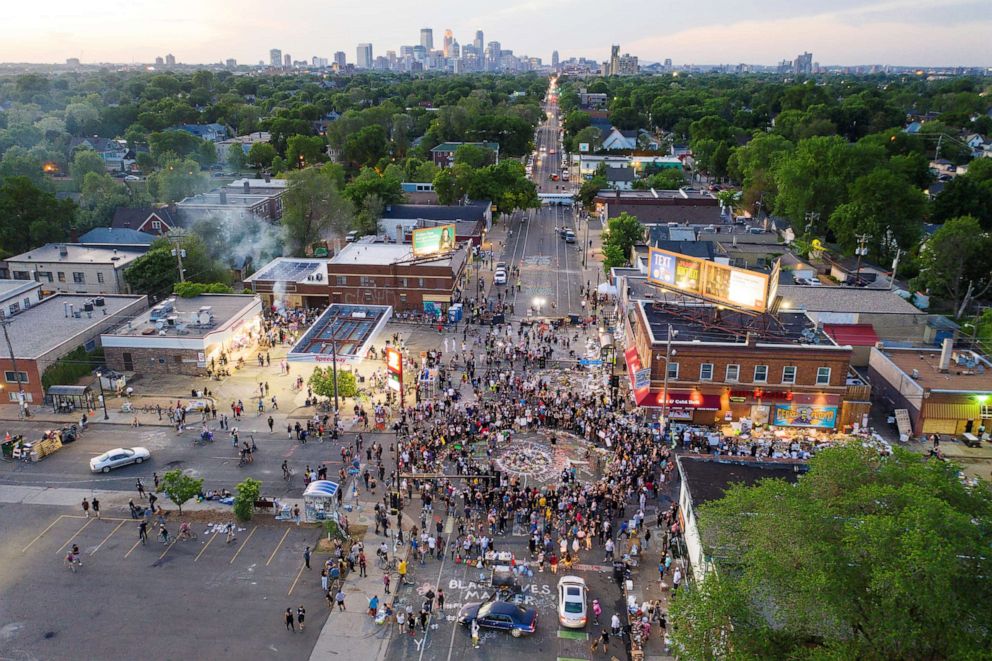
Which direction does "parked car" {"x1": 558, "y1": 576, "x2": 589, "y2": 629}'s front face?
away from the camera

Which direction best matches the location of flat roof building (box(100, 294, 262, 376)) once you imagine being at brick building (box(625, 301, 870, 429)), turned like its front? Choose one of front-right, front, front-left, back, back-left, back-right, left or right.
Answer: right

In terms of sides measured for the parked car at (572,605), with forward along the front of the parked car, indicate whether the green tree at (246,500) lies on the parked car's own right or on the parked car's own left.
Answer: on the parked car's own left

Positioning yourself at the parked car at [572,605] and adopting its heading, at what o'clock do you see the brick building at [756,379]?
The brick building is roughly at 1 o'clock from the parked car.

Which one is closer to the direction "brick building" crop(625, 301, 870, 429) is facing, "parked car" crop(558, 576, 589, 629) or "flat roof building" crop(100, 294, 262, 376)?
the parked car

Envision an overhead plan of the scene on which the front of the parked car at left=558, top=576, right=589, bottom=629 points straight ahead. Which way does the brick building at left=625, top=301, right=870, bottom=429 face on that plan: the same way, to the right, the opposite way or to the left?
the opposite way

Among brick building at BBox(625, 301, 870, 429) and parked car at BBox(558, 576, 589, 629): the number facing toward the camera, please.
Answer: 1

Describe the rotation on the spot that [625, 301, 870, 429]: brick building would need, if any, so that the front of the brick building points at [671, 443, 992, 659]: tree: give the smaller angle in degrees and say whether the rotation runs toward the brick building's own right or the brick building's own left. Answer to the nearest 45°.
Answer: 0° — it already faces it

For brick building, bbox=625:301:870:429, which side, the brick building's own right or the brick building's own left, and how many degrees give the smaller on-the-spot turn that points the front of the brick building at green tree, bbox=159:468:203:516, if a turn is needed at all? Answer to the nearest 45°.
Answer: approximately 45° to the brick building's own right

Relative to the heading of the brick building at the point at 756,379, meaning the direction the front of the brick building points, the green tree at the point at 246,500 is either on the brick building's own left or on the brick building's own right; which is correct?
on the brick building's own right

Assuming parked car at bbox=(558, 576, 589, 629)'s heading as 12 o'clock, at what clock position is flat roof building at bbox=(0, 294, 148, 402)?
The flat roof building is roughly at 10 o'clock from the parked car.

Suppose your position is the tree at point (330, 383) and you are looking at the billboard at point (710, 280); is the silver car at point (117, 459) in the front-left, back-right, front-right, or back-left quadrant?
back-right

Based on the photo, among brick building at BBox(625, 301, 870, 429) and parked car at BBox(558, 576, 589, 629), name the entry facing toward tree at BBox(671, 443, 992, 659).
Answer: the brick building

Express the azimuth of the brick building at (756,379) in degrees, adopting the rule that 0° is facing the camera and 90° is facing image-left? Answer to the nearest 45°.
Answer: approximately 0°

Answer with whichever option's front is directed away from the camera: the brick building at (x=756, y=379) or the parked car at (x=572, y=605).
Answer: the parked car
